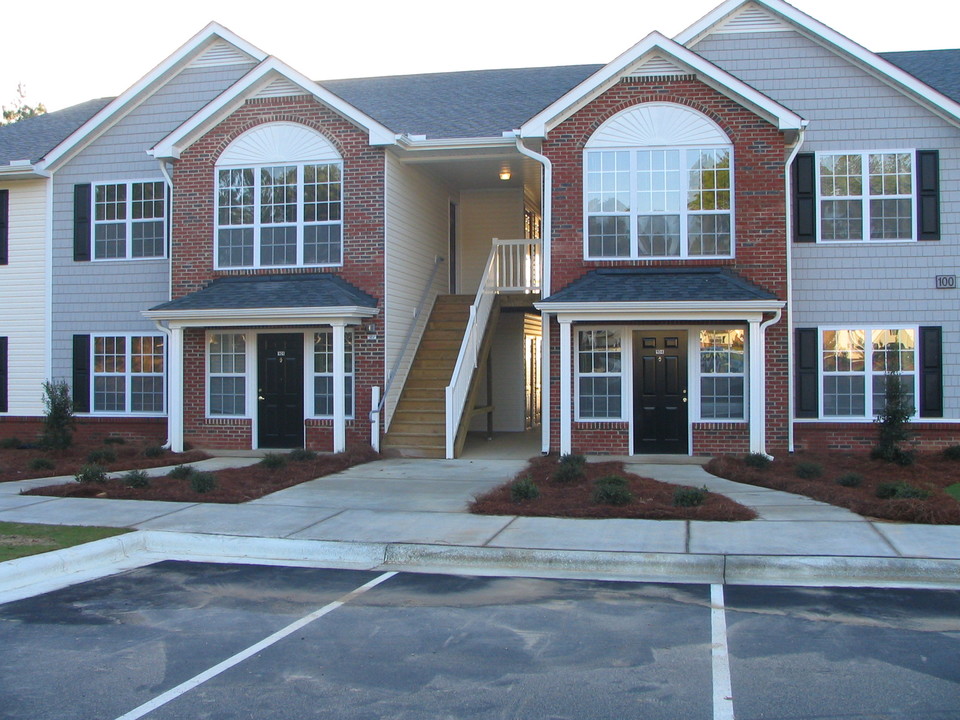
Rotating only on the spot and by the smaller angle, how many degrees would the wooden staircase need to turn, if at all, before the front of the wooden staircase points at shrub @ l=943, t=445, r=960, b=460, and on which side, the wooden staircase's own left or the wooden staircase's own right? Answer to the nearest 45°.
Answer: approximately 90° to the wooden staircase's own left

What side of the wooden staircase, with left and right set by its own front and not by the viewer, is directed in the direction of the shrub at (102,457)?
right

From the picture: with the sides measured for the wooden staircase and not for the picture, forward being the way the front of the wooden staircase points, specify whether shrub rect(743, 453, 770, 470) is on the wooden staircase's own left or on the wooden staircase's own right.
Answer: on the wooden staircase's own left

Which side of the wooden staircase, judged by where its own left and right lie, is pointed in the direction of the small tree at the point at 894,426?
left

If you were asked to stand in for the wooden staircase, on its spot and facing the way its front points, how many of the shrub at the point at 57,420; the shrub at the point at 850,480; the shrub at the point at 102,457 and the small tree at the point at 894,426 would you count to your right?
2

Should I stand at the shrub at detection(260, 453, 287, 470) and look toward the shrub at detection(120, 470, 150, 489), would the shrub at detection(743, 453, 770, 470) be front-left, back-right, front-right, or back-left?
back-left

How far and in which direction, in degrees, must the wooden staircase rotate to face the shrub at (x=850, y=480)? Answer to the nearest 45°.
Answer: approximately 45° to its left

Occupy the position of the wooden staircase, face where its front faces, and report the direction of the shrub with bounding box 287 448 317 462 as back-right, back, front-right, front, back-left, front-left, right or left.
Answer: front-right

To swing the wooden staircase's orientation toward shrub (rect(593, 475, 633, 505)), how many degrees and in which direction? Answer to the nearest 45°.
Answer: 0° — it already faces it

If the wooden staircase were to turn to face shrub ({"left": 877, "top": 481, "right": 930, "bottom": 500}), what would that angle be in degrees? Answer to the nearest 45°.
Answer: approximately 45° to its left

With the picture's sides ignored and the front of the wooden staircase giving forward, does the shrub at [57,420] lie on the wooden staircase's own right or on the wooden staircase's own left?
on the wooden staircase's own right

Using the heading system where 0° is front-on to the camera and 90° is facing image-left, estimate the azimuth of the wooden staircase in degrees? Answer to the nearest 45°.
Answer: approximately 0°

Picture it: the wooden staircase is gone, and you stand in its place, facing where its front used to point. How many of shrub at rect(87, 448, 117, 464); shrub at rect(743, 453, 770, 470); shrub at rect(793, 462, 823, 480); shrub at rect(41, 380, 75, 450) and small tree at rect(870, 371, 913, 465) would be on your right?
2

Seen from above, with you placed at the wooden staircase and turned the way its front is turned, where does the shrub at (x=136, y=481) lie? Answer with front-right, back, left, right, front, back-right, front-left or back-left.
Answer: front-right
